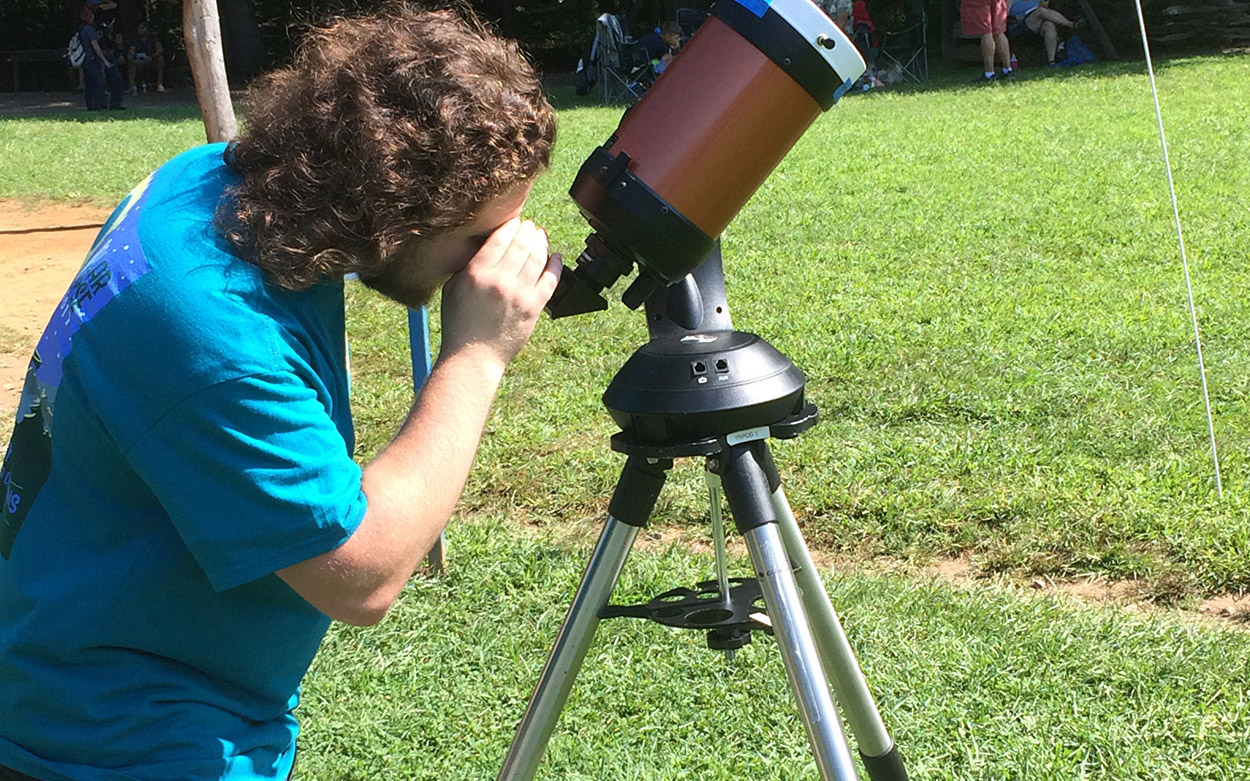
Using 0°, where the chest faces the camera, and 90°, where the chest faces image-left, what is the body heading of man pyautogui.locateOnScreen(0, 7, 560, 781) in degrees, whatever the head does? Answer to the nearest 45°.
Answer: approximately 270°

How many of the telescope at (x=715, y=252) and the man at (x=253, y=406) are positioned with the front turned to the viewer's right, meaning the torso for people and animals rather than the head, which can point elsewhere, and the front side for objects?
2

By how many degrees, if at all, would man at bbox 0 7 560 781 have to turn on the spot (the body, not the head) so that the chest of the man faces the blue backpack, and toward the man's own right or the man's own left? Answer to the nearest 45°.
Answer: approximately 45° to the man's own left

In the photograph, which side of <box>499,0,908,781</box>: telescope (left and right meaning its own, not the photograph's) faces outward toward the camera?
right

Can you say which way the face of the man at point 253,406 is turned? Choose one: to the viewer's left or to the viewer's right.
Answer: to the viewer's right

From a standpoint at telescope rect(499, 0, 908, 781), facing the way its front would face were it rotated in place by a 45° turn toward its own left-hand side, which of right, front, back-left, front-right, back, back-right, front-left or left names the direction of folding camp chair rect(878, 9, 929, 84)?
front-left

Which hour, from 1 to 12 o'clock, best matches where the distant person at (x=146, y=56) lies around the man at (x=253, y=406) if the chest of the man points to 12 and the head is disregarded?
The distant person is roughly at 9 o'clock from the man.

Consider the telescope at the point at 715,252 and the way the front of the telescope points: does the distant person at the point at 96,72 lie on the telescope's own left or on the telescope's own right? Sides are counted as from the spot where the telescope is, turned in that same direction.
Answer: on the telescope's own left

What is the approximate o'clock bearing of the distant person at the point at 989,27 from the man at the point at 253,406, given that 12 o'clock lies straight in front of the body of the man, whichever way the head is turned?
The distant person is roughly at 10 o'clock from the man.
